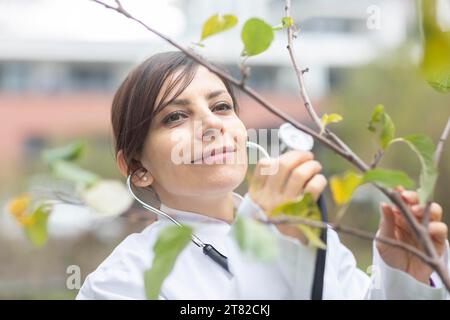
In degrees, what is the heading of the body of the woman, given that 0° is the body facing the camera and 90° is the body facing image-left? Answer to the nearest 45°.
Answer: approximately 315°
